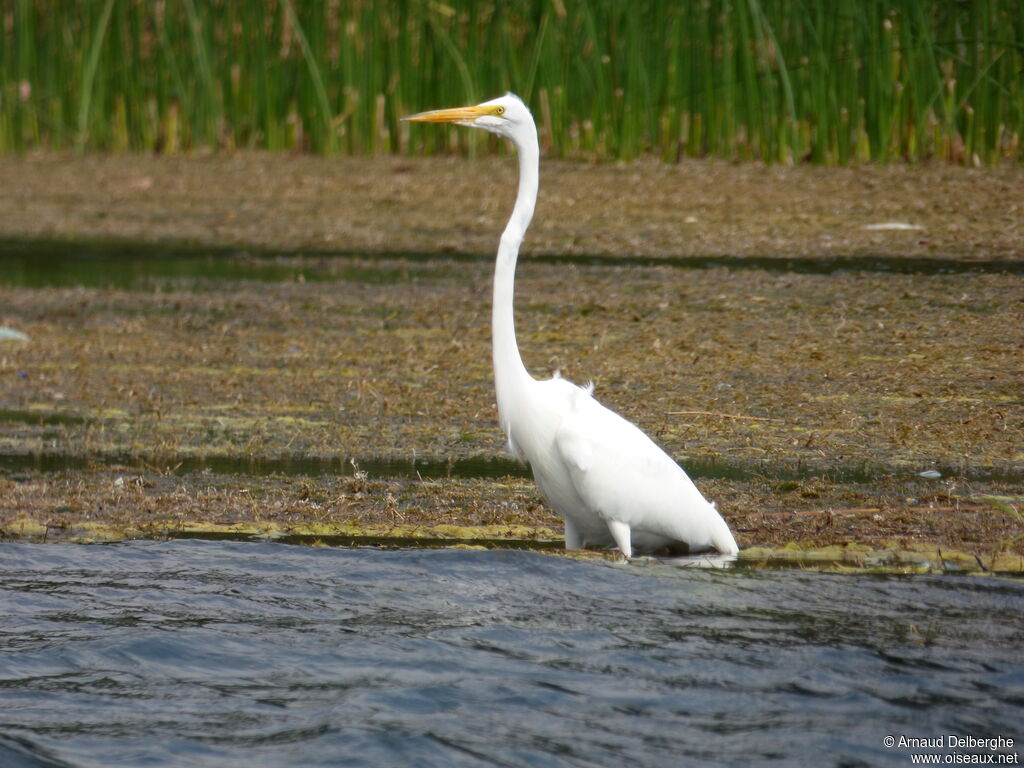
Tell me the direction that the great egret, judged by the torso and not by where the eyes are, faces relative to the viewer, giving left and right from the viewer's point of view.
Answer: facing to the left of the viewer
